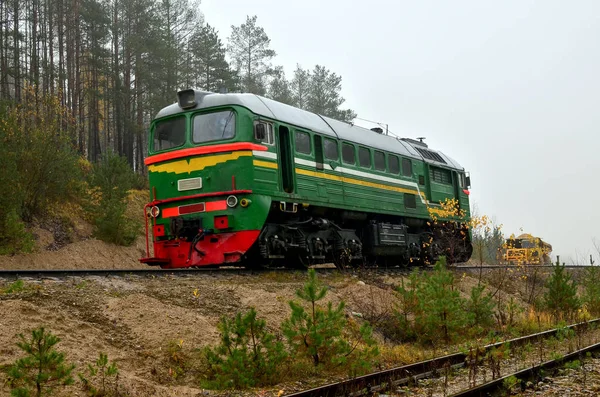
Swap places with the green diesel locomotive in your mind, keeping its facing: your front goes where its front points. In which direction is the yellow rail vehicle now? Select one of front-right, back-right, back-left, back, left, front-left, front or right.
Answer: back

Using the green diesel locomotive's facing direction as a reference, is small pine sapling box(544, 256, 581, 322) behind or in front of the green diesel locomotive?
behind

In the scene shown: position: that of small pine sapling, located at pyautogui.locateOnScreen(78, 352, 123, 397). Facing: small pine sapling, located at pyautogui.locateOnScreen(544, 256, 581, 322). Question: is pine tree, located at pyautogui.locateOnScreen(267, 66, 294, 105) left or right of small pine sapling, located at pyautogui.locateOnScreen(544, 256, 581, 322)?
left

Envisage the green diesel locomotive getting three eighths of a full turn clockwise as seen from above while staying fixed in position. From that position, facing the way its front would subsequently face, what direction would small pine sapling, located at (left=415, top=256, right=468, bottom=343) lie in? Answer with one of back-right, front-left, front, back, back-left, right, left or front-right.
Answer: back-right

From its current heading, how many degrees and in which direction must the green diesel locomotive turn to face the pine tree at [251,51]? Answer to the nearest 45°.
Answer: approximately 135° to its right

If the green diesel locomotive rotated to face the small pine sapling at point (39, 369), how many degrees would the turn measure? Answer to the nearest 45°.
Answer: approximately 45° to its left

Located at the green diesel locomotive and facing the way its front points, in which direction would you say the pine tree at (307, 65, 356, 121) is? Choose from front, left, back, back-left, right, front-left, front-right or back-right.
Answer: back-right

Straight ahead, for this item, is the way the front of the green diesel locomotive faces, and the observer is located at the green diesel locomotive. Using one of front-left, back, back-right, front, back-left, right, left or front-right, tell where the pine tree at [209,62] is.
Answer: back-right

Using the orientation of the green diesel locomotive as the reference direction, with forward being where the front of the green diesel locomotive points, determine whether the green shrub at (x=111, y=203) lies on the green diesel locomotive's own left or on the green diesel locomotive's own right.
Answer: on the green diesel locomotive's own right

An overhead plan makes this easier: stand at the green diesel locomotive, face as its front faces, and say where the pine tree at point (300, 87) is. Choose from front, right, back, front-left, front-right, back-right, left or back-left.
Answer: back-right

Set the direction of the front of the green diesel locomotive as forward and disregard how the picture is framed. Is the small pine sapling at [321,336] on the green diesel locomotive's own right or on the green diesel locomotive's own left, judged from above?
on the green diesel locomotive's own left

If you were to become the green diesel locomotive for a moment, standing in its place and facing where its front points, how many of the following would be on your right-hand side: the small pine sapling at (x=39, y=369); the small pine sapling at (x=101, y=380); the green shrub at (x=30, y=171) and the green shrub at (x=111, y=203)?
2

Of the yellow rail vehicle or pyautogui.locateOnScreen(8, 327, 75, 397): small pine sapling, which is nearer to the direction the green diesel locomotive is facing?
the small pine sapling

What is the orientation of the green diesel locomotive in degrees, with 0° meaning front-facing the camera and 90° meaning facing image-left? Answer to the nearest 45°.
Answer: approximately 45°

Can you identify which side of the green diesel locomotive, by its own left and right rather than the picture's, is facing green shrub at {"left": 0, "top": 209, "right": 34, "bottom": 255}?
front
